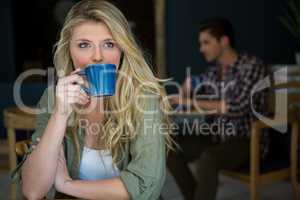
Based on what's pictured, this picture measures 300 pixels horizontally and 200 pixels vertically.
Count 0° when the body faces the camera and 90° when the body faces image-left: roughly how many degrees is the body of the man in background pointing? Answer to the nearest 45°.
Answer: approximately 45°

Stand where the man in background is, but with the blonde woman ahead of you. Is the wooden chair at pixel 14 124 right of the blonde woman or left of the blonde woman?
right

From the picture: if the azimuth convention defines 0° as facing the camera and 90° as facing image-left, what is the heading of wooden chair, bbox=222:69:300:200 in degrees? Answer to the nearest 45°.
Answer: approximately 45°

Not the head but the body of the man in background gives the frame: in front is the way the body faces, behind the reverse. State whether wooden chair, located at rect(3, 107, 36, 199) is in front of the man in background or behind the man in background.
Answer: in front

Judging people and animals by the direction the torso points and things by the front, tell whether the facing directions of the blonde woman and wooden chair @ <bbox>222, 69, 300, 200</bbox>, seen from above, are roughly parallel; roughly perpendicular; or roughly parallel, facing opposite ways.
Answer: roughly perpendicular

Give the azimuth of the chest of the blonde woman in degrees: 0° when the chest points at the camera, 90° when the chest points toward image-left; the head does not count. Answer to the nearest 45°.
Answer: approximately 0°

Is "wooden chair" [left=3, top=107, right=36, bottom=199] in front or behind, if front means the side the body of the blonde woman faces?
behind

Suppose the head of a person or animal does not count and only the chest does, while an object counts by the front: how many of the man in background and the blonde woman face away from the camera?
0
